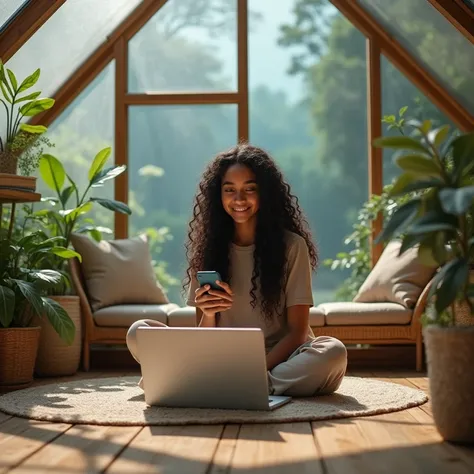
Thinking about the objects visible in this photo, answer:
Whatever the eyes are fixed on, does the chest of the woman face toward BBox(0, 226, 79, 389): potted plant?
no

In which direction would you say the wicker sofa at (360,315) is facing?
toward the camera

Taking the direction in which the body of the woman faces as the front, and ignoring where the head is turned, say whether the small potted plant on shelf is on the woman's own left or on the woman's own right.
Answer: on the woman's own right

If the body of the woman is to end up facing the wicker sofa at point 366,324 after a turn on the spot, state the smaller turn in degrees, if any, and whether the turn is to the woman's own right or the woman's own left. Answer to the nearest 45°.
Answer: approximately 135° to the woman's own left

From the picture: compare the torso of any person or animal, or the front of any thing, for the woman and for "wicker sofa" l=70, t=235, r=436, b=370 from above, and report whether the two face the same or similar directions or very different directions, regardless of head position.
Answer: same or similar directions

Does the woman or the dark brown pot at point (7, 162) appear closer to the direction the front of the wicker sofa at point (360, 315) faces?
the woman

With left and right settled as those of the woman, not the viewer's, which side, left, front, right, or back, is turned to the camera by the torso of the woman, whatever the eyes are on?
front

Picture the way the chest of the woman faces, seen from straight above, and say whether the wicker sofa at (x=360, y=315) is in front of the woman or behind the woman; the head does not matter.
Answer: behind

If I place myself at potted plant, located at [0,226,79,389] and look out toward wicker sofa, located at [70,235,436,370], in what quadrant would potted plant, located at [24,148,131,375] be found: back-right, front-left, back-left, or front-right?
front-left

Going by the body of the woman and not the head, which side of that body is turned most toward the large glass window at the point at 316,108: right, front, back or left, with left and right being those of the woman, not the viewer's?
back

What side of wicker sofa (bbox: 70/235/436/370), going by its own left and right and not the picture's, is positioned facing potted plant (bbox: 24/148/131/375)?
right

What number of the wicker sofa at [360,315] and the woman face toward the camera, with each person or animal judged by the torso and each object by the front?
2

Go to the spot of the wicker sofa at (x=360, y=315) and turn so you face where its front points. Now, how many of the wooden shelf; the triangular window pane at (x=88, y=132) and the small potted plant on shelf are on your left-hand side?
0
